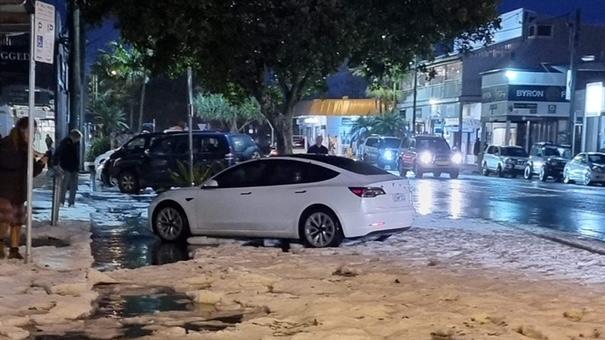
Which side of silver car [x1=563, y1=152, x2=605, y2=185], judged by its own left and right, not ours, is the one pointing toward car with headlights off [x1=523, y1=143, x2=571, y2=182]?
right

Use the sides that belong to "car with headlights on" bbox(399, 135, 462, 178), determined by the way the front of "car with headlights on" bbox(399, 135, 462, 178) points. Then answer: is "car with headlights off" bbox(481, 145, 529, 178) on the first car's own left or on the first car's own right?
on the first car's own left

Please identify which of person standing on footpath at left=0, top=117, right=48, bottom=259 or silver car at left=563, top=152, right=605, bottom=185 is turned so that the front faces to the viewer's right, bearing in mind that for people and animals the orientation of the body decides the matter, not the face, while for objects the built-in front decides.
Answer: the person standing on footpath

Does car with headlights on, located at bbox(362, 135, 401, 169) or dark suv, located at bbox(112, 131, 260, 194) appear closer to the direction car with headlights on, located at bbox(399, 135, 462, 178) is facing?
the dark suv

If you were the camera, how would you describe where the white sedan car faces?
facing away from the viewer and to the left of the viewer

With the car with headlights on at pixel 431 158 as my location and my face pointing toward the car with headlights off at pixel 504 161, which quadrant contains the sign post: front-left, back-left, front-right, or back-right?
back-right

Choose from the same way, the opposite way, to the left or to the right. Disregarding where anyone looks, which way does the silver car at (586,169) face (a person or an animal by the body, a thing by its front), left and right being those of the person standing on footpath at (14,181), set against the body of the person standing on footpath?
the opposite way

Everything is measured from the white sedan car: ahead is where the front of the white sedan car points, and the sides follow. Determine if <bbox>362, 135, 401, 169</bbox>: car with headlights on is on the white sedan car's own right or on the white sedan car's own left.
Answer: on the white sedan car's own right

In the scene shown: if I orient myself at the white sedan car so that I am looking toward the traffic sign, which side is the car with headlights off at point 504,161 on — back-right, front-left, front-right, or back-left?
back-right

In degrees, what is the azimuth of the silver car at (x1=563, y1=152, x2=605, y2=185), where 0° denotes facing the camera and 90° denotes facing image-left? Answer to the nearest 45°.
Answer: approximately 45°

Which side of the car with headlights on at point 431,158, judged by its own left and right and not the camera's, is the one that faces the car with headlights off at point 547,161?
left

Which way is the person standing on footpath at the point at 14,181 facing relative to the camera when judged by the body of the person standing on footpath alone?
to the viewer's right
